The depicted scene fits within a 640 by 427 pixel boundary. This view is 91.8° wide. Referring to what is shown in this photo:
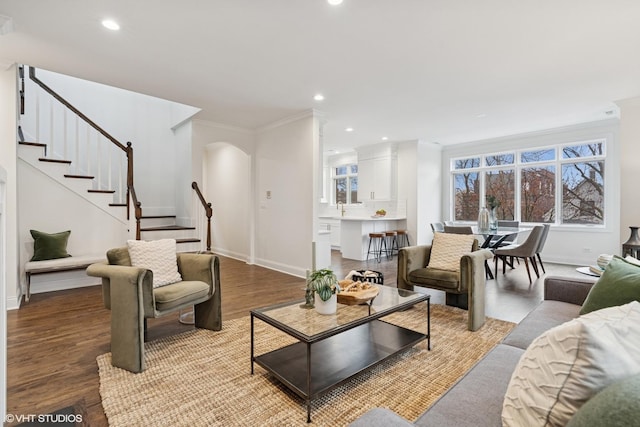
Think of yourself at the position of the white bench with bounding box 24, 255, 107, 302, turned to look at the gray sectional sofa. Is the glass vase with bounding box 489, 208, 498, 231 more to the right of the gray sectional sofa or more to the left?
left

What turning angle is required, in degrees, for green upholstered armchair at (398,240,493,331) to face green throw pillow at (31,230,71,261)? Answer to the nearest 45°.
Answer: approximately 45° to its right

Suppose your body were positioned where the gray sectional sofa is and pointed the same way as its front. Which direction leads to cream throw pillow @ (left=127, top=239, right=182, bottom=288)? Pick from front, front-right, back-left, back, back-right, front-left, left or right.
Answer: front

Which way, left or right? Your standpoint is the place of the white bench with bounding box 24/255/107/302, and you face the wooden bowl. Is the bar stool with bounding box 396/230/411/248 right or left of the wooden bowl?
left

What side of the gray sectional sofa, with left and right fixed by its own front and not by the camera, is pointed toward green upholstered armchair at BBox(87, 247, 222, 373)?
front

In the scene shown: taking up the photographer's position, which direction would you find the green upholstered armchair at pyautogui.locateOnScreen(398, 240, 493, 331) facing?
facing the viewer and to the left of the viewer

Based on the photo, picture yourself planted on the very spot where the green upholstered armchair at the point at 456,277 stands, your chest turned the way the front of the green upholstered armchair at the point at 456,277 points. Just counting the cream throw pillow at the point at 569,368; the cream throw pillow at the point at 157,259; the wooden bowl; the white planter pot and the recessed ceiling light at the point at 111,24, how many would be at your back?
0

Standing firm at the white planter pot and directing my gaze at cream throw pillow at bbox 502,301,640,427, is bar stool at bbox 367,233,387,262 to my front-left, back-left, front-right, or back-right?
back-left

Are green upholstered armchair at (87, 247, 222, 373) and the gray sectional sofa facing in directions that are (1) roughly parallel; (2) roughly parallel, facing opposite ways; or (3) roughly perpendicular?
roughly parallel, facing opposite ways

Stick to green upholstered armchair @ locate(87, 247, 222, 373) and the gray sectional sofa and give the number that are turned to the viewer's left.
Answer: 1

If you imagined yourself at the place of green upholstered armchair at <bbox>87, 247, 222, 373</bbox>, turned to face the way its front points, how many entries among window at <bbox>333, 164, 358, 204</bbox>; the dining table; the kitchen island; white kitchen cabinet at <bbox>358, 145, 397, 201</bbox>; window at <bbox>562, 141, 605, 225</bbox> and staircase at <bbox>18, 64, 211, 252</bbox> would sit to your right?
0

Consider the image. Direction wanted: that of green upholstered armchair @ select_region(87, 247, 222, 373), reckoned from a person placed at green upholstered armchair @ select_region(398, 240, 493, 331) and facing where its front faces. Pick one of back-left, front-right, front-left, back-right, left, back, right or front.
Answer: front

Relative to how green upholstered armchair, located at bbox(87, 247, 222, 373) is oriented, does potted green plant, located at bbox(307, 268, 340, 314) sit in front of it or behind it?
in front

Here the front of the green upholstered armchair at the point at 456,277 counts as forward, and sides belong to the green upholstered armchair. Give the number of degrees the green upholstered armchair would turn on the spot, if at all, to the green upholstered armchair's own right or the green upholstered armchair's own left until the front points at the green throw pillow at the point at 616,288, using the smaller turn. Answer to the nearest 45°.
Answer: approximately 90° to the green upholstered armchair's own left

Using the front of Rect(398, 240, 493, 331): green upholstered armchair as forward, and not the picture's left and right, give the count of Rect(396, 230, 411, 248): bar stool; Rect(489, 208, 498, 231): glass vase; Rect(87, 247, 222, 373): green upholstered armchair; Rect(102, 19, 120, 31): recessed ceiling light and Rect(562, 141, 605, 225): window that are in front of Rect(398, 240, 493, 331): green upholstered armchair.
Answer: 2

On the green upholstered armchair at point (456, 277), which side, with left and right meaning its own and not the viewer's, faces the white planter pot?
front

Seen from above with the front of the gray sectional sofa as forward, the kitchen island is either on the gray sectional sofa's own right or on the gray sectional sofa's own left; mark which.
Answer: on the gray sectional sofa's own right

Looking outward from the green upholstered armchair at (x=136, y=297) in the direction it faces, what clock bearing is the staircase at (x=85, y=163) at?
The staircase is roughly at 7 o'clock from the green upholstered armchair.

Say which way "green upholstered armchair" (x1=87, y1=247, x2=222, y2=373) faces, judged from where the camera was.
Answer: facing the viewer and to the right of the viewer

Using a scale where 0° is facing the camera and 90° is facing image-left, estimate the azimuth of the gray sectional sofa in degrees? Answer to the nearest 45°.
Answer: approximately 90°
